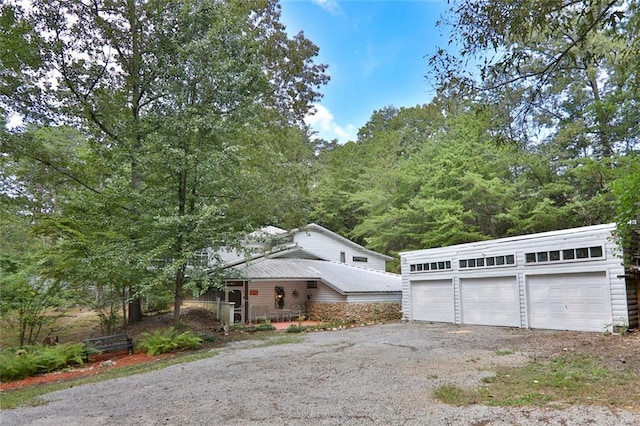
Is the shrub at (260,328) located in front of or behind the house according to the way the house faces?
in front

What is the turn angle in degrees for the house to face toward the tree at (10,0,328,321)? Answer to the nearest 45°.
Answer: approximately 45° to its right

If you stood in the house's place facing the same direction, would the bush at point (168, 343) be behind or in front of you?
in front

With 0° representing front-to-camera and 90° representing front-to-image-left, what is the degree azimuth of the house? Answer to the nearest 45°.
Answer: approximately 0°
